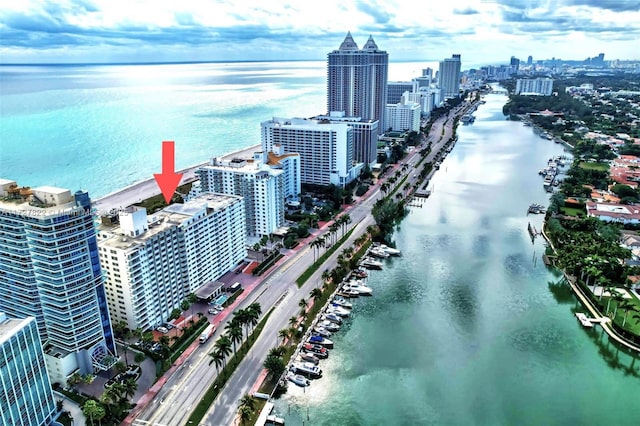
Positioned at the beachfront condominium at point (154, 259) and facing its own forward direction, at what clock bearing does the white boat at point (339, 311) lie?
The white boat is roughly at 11 o'clock from the beachfront condominium.

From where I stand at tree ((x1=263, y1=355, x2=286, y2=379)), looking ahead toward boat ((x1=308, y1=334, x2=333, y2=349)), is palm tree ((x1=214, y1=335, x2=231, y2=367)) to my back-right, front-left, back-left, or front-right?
back-left

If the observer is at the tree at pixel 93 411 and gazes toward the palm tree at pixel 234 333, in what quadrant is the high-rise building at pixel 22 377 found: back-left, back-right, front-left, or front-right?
back-left

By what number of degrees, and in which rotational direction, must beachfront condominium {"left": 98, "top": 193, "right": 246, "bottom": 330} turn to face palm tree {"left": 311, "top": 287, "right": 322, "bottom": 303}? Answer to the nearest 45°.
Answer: approximately 45° to its left

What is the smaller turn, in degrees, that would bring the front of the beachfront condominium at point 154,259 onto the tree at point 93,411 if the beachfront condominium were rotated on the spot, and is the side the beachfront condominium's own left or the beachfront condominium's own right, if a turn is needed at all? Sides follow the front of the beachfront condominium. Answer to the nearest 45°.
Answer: approximately 45° to the beachfront condominium's own right

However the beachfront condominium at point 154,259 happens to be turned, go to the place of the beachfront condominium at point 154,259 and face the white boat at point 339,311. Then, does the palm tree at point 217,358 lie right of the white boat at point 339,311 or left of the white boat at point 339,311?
right

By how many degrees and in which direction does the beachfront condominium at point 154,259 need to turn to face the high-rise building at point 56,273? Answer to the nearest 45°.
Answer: approximately 90° to its right

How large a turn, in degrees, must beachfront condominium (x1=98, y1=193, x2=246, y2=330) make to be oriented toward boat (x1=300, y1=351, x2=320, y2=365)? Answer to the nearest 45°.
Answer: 0° — it already faces it
